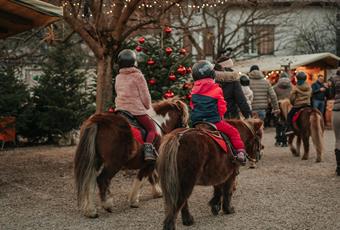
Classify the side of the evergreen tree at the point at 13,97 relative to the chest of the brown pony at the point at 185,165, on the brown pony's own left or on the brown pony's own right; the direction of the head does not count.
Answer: on the brown pony's own left

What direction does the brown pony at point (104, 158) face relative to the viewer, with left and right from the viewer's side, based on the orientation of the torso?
facing away from the viewer and to the right of the viewer

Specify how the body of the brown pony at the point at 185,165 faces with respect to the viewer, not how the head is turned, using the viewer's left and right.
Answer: facing away from the viewer and to the right of the viewer

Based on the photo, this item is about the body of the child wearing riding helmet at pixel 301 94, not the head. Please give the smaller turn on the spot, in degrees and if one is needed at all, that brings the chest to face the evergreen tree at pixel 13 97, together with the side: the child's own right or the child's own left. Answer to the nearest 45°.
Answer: approximately 45° to the child's own left

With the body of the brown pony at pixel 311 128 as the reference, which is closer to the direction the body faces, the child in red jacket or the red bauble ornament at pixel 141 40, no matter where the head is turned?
the red bauble ornament

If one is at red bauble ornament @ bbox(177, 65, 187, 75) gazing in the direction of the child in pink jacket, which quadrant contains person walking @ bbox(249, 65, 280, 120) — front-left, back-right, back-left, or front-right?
back-left

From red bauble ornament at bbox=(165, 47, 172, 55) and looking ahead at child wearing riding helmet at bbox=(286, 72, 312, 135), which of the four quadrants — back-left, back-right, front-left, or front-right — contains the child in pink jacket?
back-right
